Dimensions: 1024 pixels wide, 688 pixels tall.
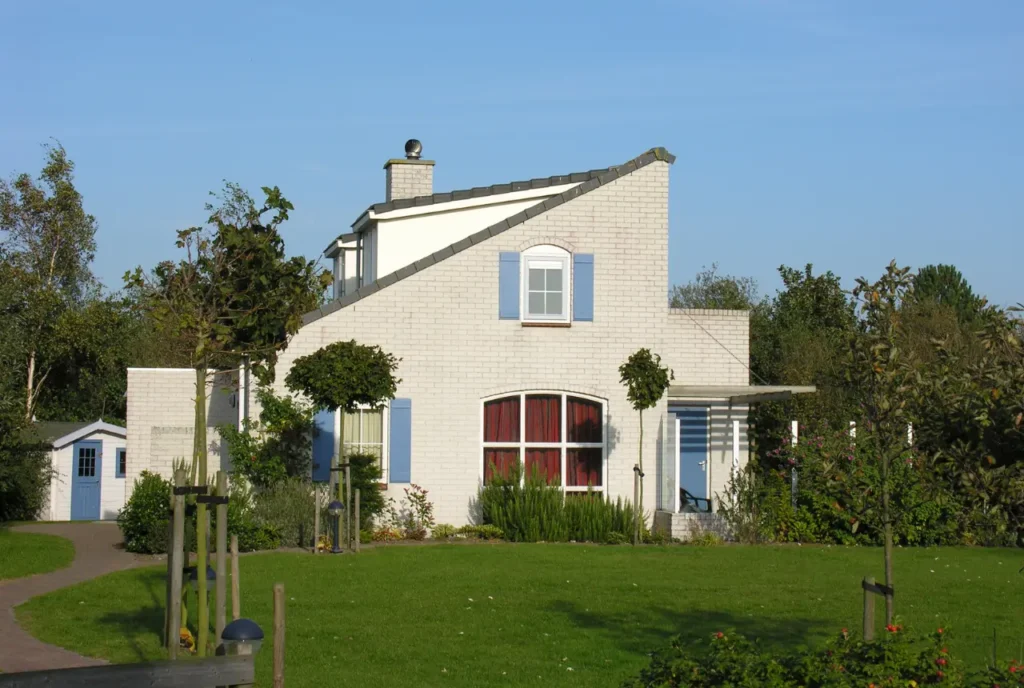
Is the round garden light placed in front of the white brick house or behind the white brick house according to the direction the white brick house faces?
in front

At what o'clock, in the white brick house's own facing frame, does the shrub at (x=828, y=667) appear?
The shrub is roughly at 12 o'clock from the white brick house.

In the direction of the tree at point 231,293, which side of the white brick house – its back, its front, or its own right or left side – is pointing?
front

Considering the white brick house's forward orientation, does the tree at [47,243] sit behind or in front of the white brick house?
behind

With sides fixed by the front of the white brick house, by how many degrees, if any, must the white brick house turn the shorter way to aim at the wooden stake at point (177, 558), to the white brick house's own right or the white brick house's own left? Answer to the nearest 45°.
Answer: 0° — it already faces it

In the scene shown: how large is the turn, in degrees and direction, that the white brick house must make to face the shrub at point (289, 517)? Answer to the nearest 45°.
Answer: approximately 45° to its right

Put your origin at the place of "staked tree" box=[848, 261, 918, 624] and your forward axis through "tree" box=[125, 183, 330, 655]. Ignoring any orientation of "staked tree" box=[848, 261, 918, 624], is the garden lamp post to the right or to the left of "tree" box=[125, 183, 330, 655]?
right

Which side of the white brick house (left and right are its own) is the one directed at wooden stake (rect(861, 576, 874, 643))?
front

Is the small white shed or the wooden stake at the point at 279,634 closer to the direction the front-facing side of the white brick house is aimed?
the wooden stake

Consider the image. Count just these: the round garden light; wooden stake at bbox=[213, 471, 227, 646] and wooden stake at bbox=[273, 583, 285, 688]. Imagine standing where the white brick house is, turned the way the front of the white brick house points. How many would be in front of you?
3

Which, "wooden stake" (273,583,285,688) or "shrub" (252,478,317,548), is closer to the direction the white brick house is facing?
the wooden stake

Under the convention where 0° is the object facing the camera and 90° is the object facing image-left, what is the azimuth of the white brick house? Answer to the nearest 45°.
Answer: approximately 0°
